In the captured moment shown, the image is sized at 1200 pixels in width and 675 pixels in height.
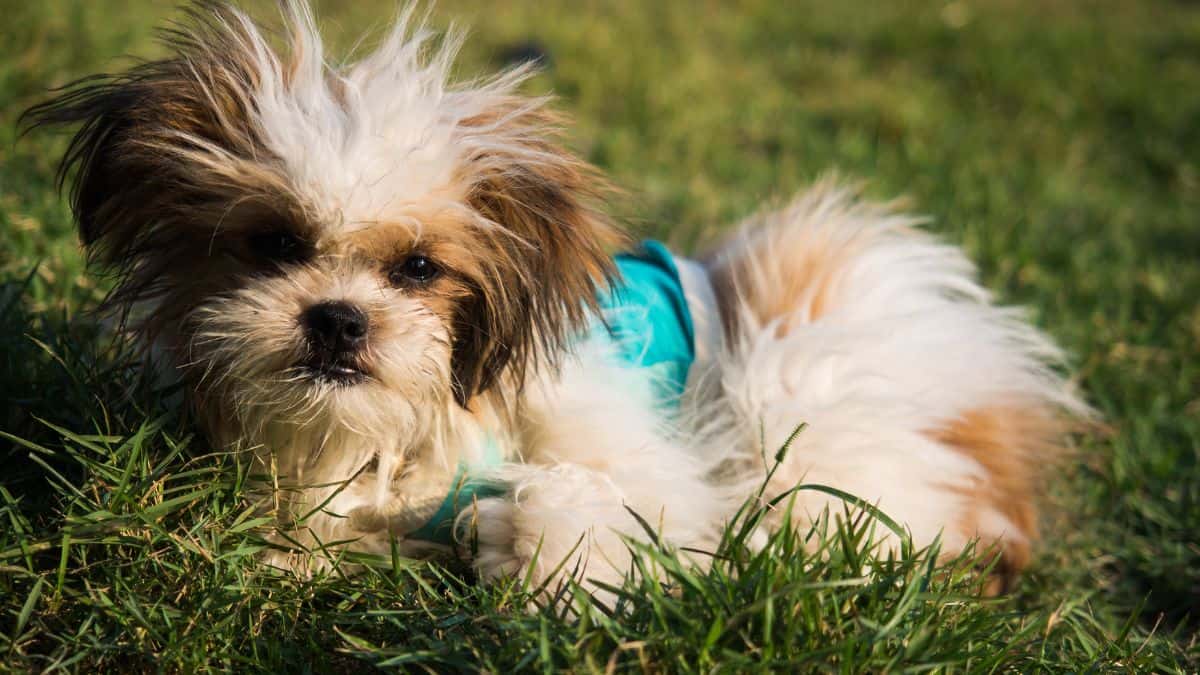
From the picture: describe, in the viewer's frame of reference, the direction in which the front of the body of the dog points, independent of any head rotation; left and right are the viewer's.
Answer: facing the viewer and to the left of the viewer
